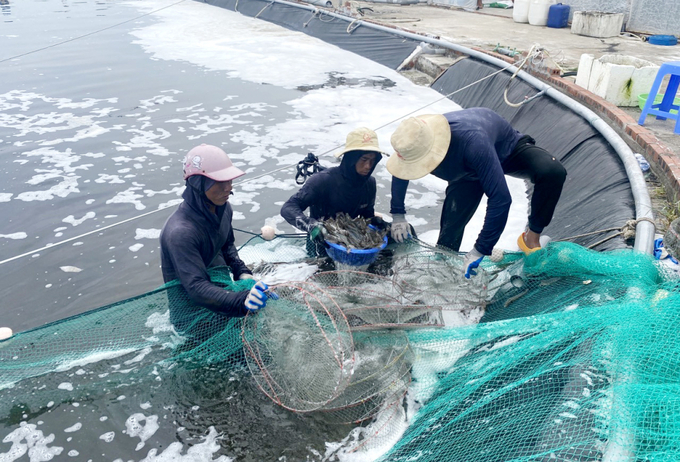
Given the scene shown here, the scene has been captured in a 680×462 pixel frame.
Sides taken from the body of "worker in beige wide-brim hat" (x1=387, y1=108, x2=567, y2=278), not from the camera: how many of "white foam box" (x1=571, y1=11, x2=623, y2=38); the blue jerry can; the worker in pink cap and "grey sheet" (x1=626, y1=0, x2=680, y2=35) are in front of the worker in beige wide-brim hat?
1

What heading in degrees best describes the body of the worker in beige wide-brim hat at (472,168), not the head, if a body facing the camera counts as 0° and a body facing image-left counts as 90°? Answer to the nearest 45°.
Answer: approximately 45°

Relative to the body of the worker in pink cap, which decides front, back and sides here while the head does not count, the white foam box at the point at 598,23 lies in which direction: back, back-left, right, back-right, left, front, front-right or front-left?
left

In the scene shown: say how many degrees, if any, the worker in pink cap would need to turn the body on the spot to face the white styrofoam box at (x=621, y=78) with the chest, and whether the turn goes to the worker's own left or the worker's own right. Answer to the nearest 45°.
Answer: approximately 90° to the worker's own left

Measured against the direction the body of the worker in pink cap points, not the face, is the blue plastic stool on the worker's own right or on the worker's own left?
on the worker's own left

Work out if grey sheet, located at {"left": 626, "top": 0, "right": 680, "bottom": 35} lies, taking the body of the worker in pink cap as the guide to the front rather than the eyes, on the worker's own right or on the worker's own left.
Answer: on the worker's own left

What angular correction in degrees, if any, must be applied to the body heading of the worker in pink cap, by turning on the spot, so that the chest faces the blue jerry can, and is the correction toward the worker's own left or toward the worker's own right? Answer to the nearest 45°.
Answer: approximately 90° to the worker's own left

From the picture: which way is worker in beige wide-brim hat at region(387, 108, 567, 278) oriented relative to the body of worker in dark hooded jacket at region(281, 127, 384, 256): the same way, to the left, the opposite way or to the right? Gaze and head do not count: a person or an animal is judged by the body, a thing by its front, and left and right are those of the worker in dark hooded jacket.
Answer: to the right

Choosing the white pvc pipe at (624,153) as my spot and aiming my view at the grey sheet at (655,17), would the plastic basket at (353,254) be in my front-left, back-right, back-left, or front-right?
back-left

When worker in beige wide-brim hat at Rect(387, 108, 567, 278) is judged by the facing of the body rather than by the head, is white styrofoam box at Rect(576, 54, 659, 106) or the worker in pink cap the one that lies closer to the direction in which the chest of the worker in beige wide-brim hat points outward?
the worker in pink cap

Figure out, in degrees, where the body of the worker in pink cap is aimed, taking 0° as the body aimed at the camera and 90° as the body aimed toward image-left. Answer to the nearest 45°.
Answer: approximately 315°

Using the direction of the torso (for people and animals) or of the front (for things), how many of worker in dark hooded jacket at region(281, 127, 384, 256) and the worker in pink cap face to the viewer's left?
0
